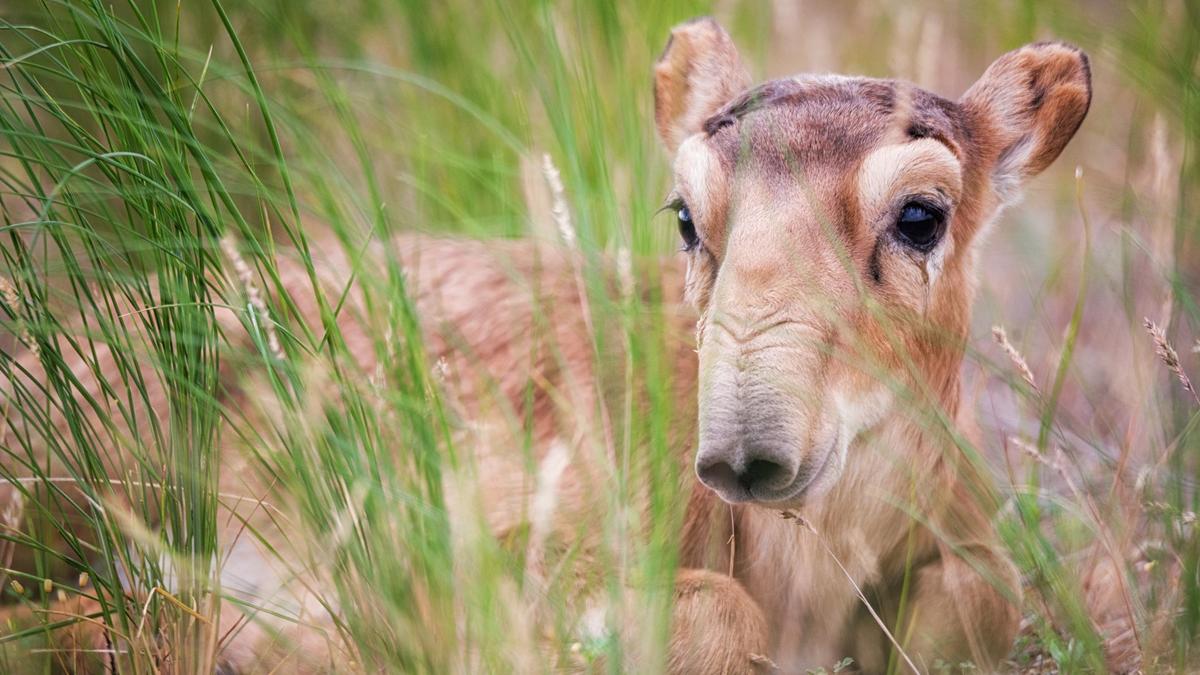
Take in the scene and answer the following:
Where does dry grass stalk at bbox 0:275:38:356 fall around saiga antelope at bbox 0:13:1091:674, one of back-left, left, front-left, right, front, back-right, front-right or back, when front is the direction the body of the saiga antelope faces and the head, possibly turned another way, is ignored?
back-right
